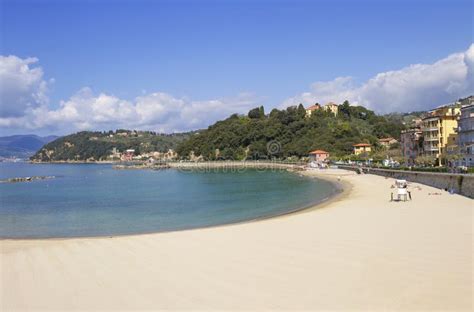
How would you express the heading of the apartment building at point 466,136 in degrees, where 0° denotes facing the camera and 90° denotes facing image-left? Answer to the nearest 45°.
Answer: approximately 45°
